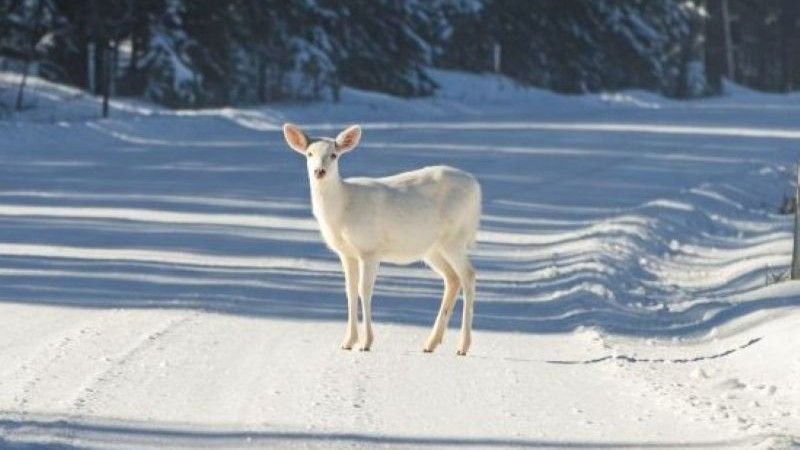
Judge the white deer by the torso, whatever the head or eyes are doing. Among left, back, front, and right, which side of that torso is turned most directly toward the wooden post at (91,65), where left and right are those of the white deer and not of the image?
right

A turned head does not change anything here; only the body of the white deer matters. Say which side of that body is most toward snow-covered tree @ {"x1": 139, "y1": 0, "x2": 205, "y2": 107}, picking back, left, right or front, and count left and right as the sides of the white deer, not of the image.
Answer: right

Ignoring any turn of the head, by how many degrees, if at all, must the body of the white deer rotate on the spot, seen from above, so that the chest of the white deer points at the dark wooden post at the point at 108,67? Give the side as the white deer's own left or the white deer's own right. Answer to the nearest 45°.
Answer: approximately 90° to the white deer's own right

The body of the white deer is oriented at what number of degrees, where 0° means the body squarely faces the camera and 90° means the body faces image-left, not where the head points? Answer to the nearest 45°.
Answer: approximately 90°
